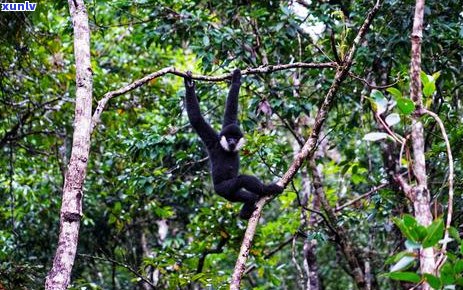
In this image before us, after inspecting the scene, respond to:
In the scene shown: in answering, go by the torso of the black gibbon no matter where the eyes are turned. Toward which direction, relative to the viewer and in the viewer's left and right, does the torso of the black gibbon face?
facing the viewer and to the right of the viewer
